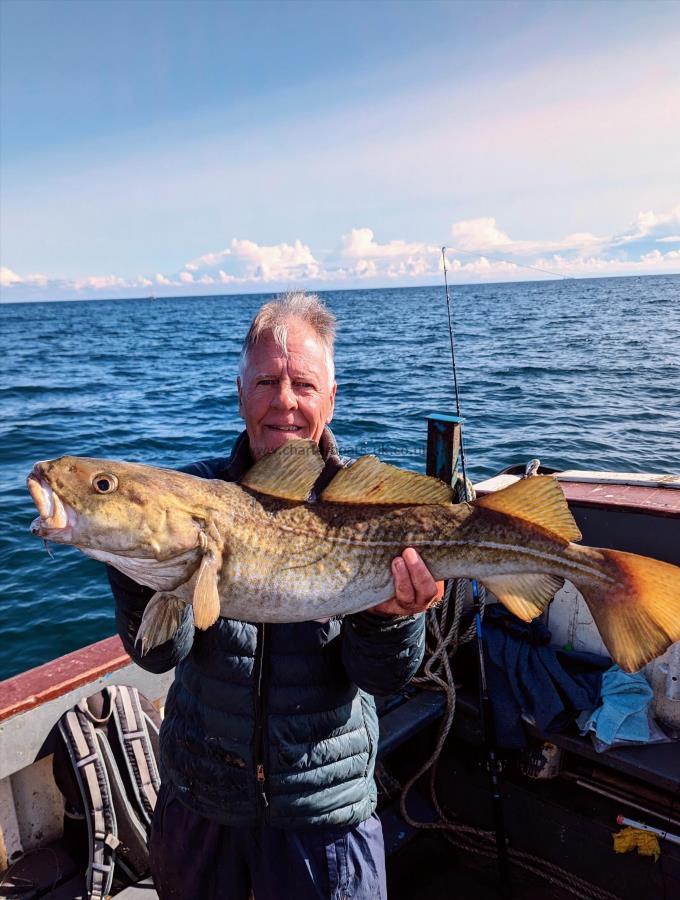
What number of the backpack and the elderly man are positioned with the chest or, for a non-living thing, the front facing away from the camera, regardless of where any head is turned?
1

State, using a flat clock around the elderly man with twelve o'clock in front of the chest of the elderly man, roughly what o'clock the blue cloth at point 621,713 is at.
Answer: The blue cloth is roughly at 8 o'clock from the elderly man.

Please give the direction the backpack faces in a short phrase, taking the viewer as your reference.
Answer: facing away from the viewer

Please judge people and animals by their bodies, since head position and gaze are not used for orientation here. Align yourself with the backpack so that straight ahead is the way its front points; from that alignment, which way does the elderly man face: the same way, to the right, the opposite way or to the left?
the opposite way

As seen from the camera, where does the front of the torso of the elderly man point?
toward the camera

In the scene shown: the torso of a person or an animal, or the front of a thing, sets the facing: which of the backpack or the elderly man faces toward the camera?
the elderly man

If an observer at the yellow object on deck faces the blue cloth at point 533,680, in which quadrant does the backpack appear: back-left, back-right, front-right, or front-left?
front-left

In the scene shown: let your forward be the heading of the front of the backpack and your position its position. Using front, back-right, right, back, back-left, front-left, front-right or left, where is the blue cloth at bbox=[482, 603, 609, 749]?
right

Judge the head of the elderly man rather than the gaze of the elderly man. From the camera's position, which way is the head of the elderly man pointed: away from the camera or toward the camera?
toward the camera

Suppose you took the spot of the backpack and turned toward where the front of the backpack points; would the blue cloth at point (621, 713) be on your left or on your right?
on your right
